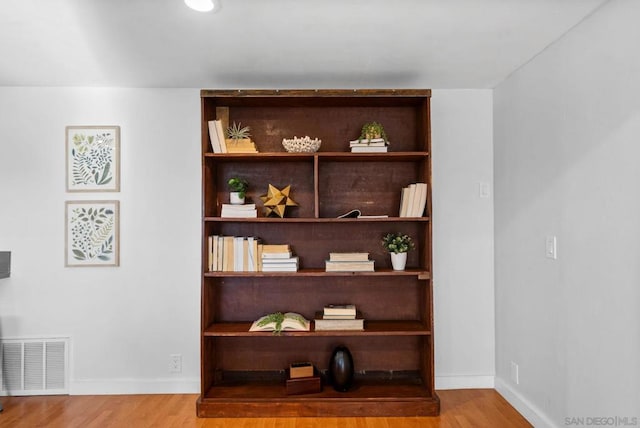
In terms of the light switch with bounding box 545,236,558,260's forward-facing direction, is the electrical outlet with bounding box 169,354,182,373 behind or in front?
in front

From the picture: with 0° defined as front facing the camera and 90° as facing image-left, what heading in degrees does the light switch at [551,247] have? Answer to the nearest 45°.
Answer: approximately 45°

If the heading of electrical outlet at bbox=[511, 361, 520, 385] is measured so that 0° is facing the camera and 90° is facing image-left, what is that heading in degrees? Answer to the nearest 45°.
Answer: approximately 45°

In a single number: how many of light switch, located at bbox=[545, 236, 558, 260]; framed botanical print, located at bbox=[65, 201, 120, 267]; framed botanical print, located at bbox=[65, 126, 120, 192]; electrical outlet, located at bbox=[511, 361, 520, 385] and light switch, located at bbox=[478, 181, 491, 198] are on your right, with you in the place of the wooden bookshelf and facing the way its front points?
2

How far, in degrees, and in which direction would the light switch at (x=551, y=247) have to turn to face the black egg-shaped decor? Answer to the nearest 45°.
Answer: approximately 45° to its right

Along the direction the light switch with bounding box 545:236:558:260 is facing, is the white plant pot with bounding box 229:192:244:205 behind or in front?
in front

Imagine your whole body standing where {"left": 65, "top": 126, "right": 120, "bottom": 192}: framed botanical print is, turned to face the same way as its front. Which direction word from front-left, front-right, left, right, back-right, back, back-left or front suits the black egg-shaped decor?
front-left
